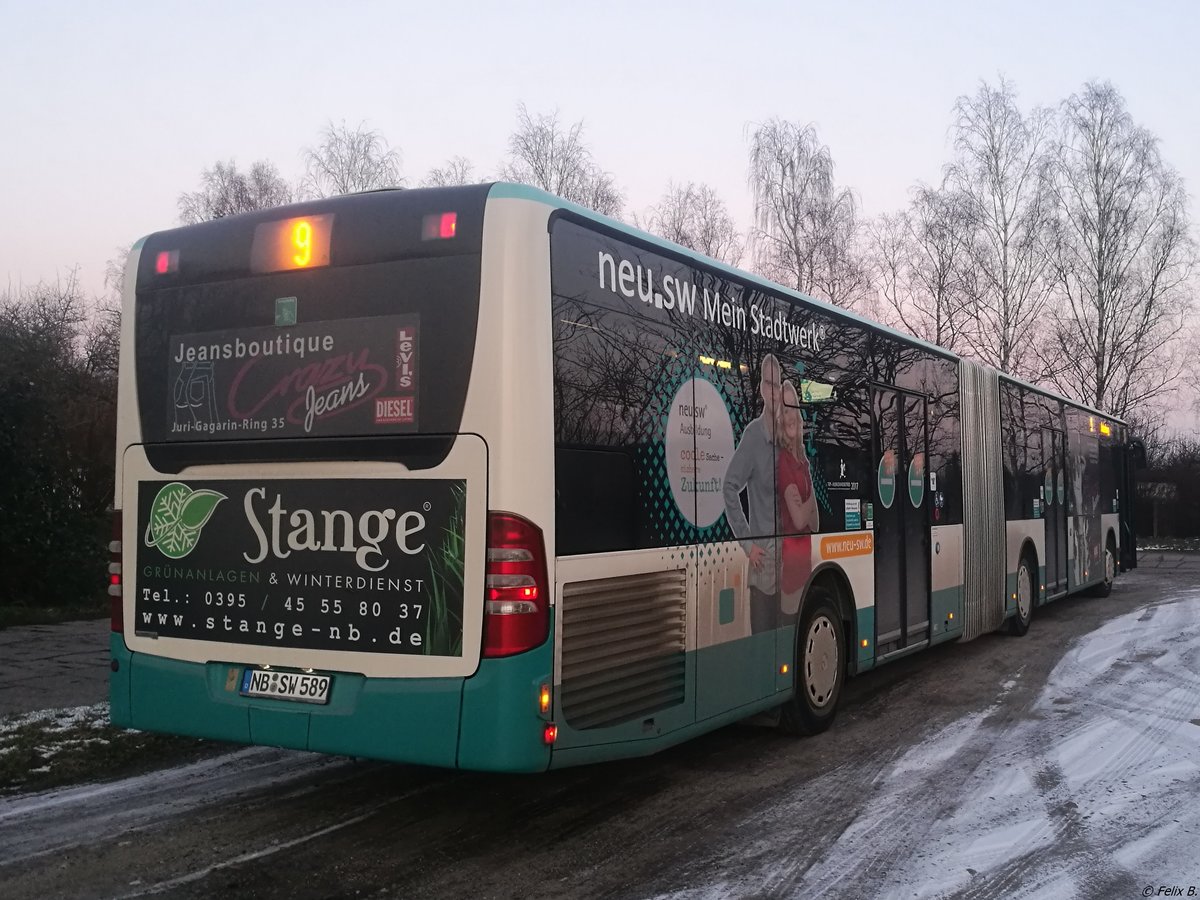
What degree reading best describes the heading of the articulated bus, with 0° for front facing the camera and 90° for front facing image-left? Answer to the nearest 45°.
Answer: approximately 225°
